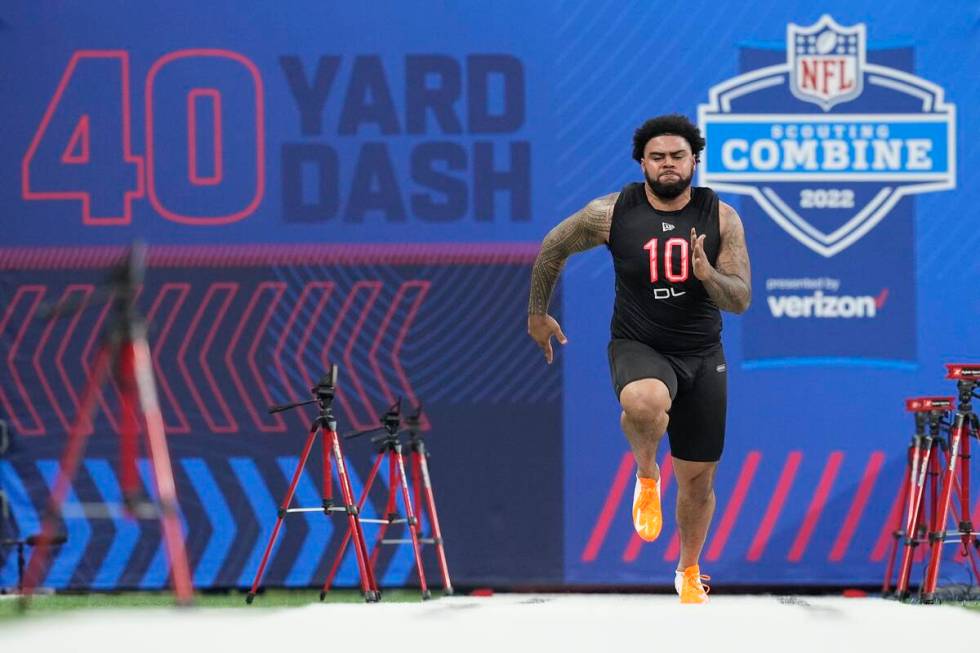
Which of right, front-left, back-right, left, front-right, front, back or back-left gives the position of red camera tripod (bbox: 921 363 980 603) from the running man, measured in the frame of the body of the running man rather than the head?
back-left

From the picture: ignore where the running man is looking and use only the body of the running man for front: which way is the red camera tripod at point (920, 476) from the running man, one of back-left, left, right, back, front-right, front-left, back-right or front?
back-left

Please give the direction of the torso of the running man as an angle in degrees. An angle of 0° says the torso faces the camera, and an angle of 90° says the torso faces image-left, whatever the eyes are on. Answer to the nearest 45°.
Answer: approximately 0°
